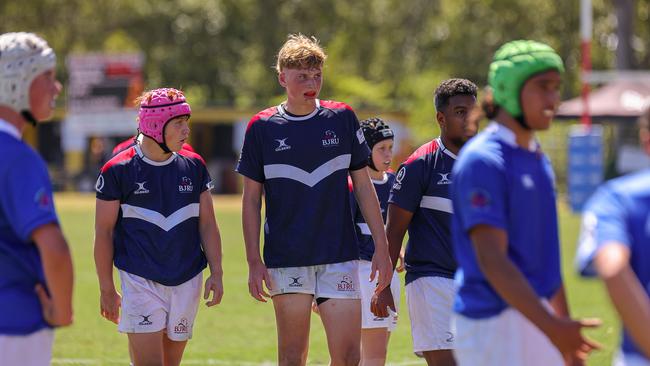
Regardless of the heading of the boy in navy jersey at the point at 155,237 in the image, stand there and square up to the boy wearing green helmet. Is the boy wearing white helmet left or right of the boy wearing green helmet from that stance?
right

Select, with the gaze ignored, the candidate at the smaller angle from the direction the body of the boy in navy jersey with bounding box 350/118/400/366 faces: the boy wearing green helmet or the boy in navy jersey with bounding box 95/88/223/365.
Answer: the boy wearing green helmet

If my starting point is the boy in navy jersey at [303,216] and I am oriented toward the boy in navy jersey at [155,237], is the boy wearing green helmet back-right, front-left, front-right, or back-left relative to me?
back-left

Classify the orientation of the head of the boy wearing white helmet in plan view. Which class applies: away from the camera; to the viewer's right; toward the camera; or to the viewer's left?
to the viewer's right

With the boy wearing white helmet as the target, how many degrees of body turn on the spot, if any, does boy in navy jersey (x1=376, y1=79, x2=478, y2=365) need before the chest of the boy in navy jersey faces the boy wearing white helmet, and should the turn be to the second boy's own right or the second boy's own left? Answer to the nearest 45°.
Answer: approximately 90° to the second boy's own right

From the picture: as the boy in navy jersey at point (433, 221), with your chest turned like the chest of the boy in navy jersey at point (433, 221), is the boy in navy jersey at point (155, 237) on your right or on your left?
on your right

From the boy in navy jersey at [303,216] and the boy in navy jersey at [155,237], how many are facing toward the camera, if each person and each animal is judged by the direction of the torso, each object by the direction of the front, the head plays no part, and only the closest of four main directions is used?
2

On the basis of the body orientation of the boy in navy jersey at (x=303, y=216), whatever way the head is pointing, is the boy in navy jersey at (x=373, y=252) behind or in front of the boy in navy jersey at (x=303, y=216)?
behind

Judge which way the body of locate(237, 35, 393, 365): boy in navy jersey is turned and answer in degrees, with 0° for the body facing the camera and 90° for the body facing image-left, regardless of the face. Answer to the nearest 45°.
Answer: approximately 0°
